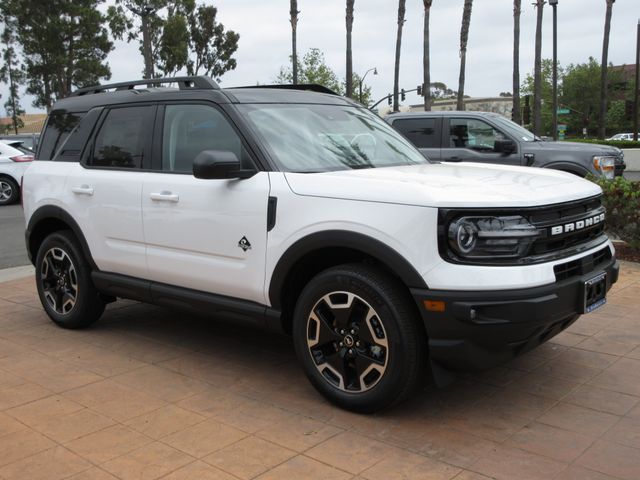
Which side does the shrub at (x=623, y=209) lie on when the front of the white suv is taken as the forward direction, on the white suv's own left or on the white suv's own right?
on the white suv's own left

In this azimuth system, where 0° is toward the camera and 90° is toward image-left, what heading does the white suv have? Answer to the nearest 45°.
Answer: approximately 315°

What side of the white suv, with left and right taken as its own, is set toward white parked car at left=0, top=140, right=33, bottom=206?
back

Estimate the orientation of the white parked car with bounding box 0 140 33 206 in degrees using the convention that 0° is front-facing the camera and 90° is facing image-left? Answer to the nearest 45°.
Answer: approximately 90°
